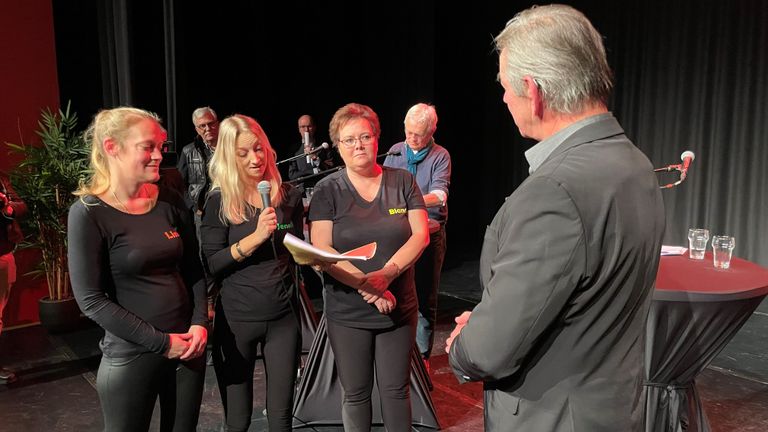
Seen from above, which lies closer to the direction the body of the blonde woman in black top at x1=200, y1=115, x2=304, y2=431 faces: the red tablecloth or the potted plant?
the red tablecloth

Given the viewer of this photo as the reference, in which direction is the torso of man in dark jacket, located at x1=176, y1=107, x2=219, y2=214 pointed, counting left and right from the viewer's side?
facing the viewer and to the right of the viewer

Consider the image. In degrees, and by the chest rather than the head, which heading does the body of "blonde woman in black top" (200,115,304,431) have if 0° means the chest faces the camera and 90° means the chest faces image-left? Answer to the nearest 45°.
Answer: approximately 315°

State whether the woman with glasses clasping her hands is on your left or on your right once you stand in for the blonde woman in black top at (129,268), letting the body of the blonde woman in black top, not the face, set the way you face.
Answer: on your left

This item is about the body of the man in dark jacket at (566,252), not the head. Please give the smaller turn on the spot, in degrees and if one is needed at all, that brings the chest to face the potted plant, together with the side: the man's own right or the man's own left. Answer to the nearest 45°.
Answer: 0° — they already face it

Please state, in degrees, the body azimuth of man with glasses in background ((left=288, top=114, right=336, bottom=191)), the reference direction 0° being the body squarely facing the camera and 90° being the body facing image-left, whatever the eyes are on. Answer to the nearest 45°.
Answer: approximately 0°

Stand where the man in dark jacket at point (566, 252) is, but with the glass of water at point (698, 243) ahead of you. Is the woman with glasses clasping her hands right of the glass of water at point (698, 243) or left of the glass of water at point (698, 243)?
left

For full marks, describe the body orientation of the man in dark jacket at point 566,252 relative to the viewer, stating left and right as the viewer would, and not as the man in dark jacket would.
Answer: facing away from the viewer and to the left of the viewer
